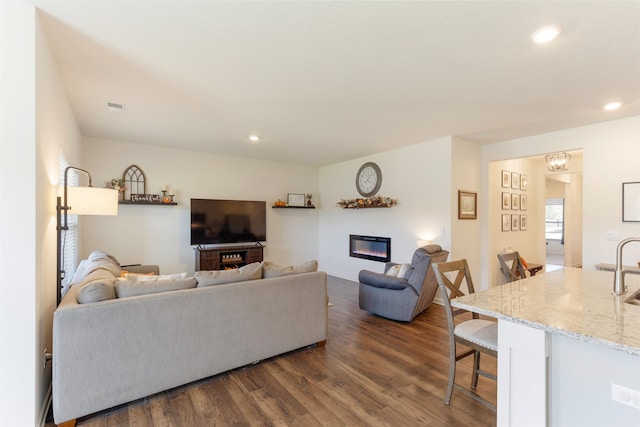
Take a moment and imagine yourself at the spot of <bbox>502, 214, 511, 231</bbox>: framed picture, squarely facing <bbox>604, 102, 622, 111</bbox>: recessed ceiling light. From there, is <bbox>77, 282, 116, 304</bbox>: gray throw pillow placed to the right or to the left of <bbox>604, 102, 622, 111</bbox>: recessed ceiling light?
right

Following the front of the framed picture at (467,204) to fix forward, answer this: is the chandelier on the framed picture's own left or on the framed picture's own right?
on the framed picture's own left

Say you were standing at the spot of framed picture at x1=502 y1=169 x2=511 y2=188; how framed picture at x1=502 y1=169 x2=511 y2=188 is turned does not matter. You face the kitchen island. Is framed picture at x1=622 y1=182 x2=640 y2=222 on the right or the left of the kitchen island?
left

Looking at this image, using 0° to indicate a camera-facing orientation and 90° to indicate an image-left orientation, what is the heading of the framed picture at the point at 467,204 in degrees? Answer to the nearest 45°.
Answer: approximately 315°

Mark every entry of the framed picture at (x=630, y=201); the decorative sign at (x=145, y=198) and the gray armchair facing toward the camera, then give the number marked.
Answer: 2
